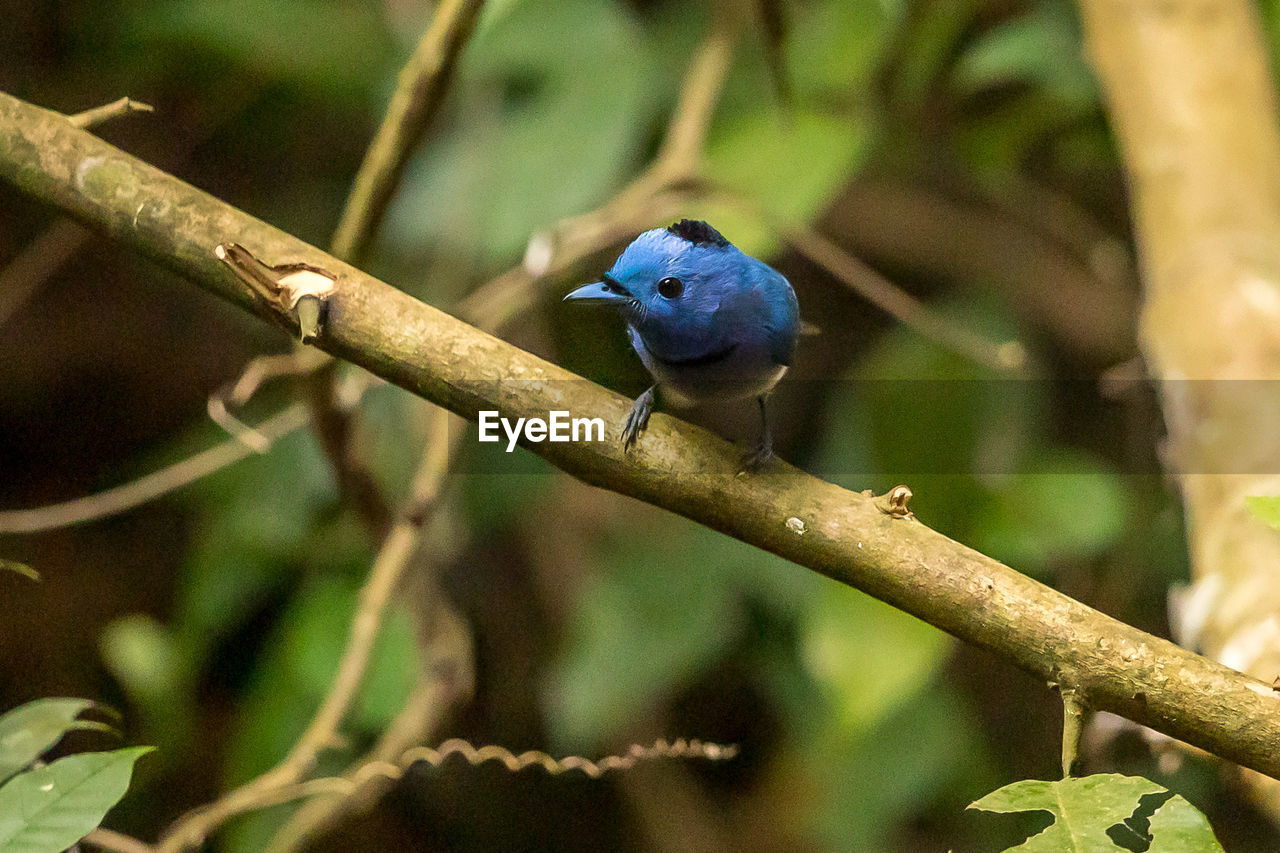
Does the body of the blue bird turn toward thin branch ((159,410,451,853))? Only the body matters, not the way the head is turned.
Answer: no

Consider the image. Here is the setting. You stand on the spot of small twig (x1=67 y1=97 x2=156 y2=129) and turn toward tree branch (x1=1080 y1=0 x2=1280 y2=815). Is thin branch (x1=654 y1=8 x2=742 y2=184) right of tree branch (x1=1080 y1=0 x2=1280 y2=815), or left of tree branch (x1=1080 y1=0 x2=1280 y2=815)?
left

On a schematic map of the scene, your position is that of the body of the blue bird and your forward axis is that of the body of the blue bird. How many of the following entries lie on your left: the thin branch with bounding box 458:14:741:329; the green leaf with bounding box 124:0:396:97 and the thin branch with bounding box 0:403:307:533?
0

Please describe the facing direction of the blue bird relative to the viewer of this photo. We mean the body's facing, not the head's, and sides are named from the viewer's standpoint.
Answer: facing the viewer and to the left of the viewer

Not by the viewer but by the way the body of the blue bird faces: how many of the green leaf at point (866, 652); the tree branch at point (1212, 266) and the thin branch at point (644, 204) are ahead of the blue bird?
0

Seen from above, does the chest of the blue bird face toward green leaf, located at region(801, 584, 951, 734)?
no

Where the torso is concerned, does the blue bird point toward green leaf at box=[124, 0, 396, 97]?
no
